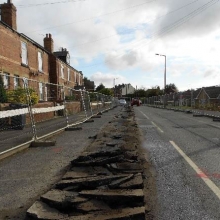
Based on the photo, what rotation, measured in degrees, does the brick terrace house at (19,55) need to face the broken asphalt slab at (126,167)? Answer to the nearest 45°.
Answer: approximately 45° to its right

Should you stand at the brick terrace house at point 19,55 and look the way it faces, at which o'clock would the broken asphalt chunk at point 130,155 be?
The broken asphalt chunk is roughly at 1 o'clock from the brick terrace house.

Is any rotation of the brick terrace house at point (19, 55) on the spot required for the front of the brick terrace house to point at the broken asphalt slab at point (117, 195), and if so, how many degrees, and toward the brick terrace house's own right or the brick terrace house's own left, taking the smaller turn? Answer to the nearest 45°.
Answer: approximately 45° to the brick terrace house's own right

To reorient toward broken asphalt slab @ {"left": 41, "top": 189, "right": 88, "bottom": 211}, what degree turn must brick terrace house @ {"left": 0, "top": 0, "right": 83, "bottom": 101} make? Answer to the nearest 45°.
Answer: approximately 45° to its right

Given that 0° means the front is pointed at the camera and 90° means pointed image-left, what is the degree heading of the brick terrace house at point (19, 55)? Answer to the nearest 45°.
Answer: approximately 315°
